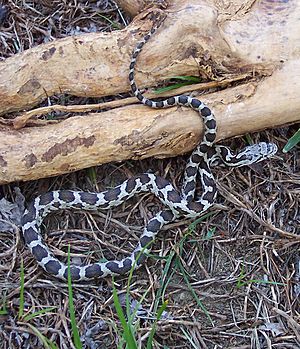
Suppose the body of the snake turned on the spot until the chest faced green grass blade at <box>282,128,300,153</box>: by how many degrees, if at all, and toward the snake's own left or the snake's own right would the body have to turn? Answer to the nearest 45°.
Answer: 0° — it already faces it

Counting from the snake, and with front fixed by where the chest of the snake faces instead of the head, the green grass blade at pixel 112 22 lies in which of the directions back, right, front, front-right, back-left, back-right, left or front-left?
left

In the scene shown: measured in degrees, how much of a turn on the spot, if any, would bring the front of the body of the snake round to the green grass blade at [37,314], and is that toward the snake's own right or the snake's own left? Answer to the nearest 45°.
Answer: approximately 135° to the snake's own right

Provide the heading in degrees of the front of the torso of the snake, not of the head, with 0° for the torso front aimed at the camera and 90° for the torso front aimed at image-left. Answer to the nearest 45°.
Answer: approximately 270°
